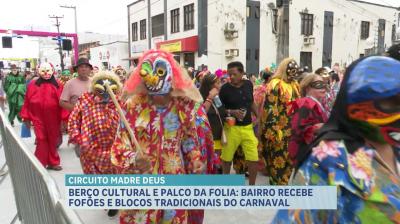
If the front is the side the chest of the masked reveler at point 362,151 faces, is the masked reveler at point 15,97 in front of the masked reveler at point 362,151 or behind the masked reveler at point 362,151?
behind

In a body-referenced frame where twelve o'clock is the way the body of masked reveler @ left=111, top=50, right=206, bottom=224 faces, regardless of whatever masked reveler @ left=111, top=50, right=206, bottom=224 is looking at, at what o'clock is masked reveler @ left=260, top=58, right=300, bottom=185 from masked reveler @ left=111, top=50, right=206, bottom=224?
masked reveler @ left=260, top=58, right=300, bottom=185 is roughly at 7 o'clock from masked reveler @ left=111, top=50, right=206, bottom=224.

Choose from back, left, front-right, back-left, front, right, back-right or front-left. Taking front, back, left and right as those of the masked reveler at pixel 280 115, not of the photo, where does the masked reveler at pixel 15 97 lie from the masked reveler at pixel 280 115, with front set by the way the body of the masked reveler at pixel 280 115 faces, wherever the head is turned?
back

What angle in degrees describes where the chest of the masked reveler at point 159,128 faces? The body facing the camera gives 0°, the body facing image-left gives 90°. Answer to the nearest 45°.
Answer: approximately 0°

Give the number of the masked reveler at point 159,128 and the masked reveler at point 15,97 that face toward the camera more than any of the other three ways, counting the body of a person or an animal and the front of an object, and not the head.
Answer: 2

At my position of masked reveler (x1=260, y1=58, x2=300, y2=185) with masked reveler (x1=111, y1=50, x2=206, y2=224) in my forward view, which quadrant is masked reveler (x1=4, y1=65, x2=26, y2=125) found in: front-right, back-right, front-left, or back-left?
back-right

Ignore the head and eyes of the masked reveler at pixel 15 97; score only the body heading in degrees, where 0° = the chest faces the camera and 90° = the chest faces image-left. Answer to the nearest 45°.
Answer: approximately 0°

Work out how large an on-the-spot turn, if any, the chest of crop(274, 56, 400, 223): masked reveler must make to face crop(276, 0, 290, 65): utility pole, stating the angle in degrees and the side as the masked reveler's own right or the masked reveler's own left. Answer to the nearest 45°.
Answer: approximately 135° to the masked reveler's own left
